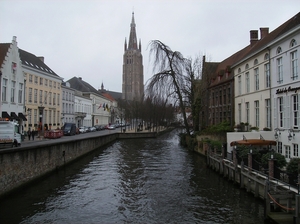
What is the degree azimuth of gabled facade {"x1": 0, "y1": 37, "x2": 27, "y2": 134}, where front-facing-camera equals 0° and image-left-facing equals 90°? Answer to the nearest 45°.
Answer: approximately 315°

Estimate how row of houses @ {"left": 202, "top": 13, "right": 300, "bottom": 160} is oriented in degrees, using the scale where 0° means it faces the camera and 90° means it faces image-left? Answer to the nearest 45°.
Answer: approximately 45°

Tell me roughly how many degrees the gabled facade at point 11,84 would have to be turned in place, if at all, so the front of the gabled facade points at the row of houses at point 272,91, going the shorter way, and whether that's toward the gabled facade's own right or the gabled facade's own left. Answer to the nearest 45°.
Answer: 0° — it already faces it

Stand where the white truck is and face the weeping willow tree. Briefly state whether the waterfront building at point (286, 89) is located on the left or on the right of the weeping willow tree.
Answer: right

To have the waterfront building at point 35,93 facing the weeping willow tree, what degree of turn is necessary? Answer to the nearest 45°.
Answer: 0° — it already faces it

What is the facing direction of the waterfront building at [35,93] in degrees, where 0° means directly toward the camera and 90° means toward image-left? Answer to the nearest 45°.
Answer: approximately 315°
